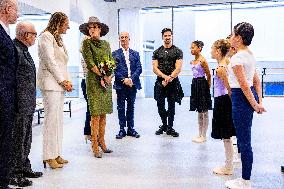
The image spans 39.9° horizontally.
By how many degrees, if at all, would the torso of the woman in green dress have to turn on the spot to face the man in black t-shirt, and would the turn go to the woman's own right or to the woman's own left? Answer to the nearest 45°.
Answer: approximately 90° to the woman's own left

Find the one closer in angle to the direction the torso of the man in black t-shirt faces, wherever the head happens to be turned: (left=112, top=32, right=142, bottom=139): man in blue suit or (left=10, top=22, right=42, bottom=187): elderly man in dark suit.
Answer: the elderly man in dark suit

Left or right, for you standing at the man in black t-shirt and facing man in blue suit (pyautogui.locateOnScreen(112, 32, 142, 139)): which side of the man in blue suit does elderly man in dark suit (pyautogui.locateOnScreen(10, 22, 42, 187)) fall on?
left

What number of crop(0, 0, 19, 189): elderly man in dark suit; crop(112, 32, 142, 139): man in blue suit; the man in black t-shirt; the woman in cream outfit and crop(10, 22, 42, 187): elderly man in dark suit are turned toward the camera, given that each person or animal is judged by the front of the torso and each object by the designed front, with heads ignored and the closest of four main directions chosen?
2

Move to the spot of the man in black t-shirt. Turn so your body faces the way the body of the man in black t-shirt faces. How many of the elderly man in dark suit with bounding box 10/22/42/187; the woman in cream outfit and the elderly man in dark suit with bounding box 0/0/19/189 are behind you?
0

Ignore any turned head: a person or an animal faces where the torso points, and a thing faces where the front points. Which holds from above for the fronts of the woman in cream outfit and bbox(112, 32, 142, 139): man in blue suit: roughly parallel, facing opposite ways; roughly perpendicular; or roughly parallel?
roughly perpendicular

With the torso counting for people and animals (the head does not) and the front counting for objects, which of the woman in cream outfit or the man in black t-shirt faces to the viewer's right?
the woman in cream outfit

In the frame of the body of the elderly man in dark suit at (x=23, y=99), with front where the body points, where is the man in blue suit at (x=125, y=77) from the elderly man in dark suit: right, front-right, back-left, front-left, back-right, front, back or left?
front-left

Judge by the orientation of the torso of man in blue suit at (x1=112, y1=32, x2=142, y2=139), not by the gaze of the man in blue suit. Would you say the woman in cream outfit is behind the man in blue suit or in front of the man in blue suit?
in front

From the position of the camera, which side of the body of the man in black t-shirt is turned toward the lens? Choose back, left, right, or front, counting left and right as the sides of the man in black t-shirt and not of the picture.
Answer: front

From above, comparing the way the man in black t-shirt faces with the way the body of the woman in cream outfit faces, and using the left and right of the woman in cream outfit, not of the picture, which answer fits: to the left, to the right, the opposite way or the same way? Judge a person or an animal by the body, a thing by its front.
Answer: to the right

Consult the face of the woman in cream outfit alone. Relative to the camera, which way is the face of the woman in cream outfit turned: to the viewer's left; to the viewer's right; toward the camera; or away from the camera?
to the viewer's right

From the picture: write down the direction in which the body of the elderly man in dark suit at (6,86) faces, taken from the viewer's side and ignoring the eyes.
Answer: to the viewer's right

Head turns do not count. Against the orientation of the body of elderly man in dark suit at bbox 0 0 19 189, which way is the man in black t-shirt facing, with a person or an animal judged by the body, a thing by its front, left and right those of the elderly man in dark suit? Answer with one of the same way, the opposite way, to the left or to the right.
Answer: to the right

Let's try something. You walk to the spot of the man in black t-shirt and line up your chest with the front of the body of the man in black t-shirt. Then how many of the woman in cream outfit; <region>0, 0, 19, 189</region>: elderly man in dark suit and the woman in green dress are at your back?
0

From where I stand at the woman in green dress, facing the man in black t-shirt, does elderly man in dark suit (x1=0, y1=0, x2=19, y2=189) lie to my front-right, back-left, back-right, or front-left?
back-right

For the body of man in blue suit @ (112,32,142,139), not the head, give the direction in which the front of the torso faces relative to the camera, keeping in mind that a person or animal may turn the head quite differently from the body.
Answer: toward the camera
